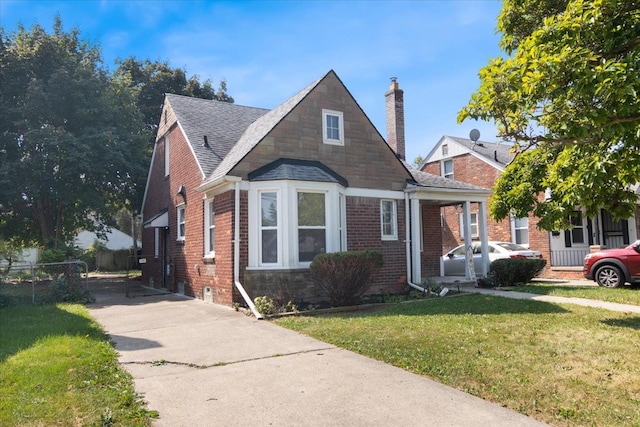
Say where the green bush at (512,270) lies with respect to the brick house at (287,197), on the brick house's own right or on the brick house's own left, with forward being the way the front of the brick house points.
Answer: on the brick house's own left

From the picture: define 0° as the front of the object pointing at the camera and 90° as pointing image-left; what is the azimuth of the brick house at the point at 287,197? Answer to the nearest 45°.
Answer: approximately 315°

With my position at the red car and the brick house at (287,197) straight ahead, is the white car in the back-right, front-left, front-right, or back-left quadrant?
front-right

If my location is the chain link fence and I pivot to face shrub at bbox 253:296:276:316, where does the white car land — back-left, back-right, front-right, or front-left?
front-left

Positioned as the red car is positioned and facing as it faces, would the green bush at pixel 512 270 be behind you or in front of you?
in front

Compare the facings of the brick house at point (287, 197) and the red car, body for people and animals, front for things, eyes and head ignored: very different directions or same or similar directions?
very different directions

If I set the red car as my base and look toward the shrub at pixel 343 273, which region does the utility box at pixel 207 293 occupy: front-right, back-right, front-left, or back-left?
front-right

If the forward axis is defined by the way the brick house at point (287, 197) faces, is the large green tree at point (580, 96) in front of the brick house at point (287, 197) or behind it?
in front

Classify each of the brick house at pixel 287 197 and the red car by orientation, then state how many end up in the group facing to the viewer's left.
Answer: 1

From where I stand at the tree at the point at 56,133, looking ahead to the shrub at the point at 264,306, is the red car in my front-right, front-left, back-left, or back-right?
front-left

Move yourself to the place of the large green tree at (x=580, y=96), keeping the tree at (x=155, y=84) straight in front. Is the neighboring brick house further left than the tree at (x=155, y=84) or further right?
right

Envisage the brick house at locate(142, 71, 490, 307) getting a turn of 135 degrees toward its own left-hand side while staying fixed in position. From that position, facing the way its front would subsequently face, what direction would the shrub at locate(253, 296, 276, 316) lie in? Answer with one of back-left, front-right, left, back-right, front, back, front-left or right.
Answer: back

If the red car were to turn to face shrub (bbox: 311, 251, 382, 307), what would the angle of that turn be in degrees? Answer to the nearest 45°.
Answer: approximately 45° to its left

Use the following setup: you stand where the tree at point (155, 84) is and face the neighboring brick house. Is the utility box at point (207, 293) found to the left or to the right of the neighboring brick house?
right

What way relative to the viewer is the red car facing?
to the viewer's left
